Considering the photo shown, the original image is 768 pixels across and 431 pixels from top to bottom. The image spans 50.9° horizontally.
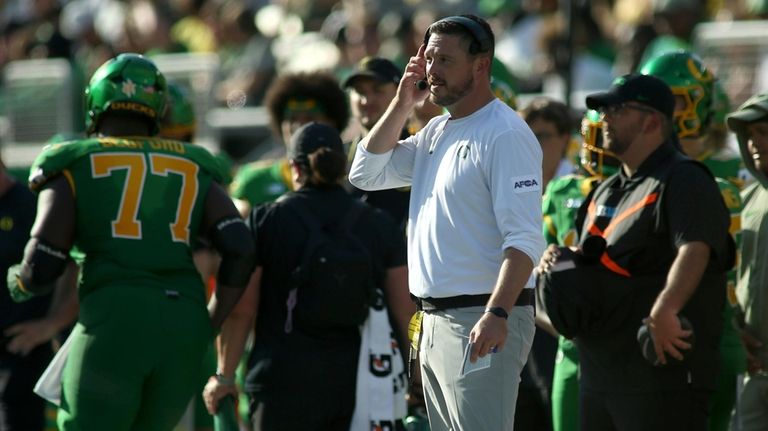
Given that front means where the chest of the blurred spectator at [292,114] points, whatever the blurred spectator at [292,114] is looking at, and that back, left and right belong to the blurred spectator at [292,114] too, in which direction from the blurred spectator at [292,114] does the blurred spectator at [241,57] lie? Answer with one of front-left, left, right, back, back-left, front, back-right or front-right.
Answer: back

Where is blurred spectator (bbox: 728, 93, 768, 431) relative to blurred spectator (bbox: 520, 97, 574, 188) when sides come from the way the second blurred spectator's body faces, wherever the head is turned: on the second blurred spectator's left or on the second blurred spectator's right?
on the second blurred spectator's left

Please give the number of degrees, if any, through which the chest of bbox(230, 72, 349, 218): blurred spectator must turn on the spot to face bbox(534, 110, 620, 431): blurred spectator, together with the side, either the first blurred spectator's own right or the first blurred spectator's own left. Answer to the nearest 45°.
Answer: approximately 45° to the first blurred spectator's own left

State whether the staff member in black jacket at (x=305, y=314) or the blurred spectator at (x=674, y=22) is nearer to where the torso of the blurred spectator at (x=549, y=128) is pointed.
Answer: the staff member in black jacket

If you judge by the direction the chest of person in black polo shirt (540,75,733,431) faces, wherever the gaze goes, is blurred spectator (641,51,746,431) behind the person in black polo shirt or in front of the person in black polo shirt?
behind

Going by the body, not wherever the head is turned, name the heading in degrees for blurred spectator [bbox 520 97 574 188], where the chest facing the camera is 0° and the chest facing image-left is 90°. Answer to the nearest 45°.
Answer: approximately 45°

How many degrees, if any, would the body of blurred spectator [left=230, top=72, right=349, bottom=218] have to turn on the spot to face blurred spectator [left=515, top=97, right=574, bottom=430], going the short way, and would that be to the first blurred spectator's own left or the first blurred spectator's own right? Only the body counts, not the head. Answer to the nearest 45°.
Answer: approximately 45° to the first blurred spectator's own left

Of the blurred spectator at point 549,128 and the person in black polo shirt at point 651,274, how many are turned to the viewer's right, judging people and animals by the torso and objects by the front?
0

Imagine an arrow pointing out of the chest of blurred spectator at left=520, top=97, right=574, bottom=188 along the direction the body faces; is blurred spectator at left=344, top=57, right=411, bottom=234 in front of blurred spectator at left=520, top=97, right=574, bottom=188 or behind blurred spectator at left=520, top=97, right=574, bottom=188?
in front

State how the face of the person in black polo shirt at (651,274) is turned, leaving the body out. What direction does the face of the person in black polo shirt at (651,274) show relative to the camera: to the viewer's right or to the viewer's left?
to the viewer's left

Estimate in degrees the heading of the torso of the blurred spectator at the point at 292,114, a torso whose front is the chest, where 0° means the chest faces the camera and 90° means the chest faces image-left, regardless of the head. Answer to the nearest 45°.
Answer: approximately 0°
